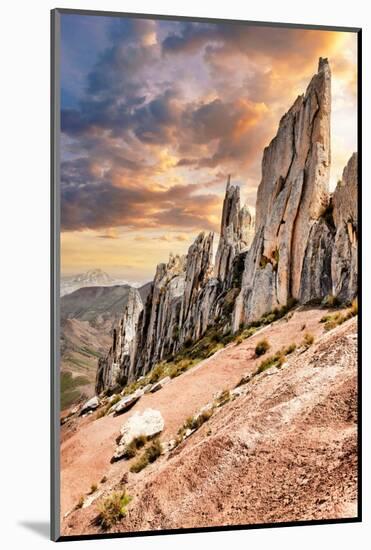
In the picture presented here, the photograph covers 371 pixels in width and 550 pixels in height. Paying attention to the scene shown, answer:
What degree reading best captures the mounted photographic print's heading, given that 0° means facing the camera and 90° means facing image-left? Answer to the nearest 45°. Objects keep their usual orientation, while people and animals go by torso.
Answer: approximately 315°
